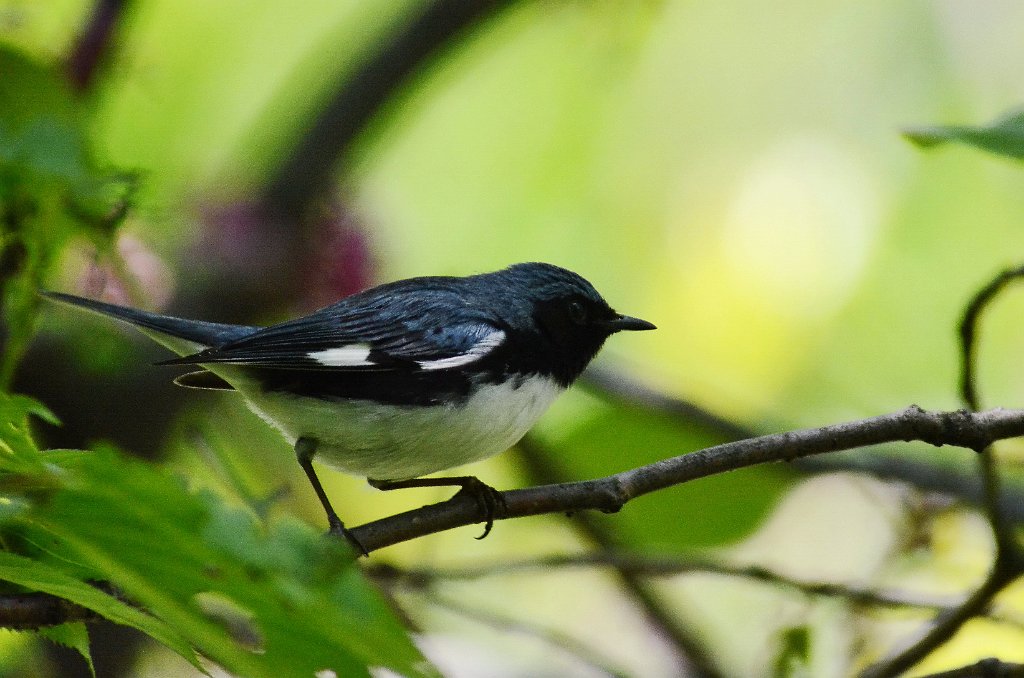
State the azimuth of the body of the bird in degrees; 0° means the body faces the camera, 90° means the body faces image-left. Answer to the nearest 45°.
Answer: approximately 270°

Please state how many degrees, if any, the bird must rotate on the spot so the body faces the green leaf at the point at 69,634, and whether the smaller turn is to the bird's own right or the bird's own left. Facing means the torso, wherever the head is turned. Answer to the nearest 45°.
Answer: approximately 135° to the bird's own right

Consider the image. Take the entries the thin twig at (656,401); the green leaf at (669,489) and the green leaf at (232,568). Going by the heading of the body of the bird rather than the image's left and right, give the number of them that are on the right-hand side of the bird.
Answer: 1

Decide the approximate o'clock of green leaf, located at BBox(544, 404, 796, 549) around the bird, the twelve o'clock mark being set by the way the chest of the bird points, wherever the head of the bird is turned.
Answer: The green leaf is roughly at 10 o'clock from the bird.

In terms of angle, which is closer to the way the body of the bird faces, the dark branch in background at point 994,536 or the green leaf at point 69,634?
the dark branch in background

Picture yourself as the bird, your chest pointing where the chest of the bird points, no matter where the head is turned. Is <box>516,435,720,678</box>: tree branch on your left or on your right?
on your left

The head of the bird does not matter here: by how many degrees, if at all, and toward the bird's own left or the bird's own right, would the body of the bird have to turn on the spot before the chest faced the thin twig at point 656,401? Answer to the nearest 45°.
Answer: approximately 45° to the bird's own left
